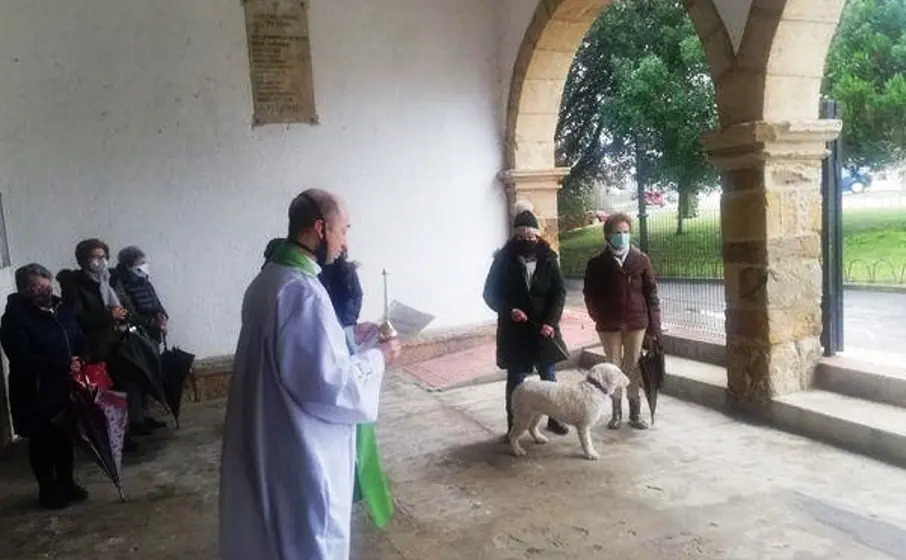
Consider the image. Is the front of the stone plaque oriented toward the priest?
yes

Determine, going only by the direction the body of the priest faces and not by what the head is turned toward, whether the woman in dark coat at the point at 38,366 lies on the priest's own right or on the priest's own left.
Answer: on the priest's own left

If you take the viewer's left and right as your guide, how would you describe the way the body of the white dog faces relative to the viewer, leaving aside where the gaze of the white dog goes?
facing to the right of the viewer

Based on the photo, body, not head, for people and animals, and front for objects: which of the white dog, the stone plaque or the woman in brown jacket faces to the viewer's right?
the white dog

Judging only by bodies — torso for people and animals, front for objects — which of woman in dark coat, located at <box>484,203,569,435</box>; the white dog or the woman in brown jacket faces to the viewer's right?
the white dog

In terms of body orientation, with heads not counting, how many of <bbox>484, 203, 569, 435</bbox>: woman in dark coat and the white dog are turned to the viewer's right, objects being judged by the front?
1

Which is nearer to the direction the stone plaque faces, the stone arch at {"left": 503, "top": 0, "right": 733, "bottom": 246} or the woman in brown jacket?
the woman in brown jacket
